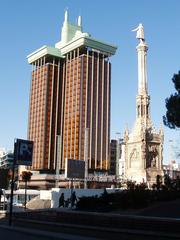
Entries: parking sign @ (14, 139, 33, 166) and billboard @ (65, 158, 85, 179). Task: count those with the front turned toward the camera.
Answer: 2

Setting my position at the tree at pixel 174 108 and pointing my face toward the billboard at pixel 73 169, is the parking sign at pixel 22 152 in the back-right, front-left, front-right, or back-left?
front-left

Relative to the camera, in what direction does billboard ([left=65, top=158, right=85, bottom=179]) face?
facing the viewer

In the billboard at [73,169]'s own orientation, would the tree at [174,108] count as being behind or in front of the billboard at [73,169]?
in front

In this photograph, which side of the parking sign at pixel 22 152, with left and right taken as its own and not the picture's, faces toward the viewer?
front

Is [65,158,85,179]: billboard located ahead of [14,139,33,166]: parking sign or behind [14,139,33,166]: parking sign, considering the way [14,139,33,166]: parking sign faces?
behind

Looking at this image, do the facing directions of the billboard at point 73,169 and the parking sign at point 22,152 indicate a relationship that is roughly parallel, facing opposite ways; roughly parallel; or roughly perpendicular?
roughly parallel
